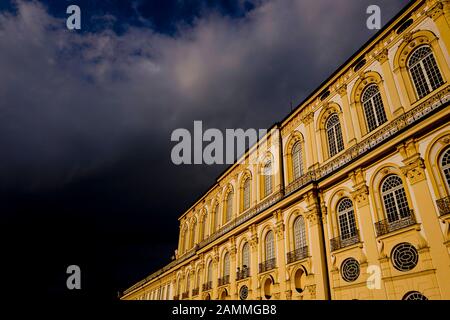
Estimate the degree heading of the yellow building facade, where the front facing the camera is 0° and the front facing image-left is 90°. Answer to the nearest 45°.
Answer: approximately 45°
